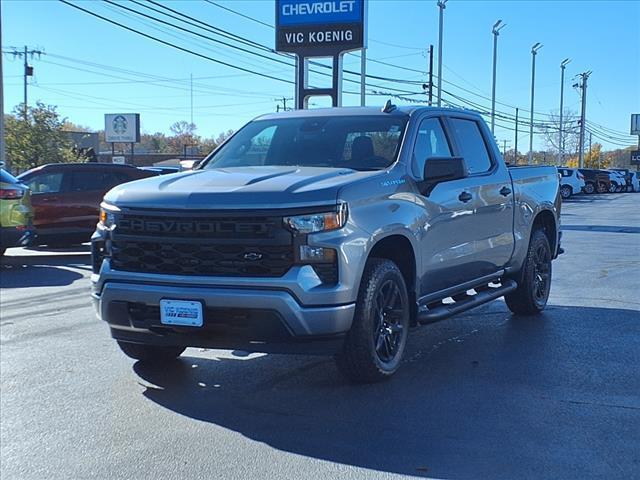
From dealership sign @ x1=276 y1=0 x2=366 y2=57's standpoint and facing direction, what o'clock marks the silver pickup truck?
The silver pickup truck is roughly at 12 o'clock from the dealership sign.

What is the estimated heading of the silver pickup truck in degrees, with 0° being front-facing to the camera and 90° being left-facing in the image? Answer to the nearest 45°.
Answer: approximately 45°

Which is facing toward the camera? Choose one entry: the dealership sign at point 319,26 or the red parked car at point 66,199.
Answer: the dealership sign

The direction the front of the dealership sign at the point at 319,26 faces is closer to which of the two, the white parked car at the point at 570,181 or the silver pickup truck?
the silver pickup truck

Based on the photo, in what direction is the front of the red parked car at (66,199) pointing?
to the viewer's left

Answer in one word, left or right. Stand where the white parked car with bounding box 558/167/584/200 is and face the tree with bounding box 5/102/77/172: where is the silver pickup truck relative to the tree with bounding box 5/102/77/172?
left

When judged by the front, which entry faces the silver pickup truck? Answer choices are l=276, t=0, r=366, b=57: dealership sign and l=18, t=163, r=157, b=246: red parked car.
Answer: the dealership sign

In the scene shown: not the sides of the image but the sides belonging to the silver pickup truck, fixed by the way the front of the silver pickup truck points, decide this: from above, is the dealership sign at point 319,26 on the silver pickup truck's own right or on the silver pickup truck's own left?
on the silver pickup truck's own right

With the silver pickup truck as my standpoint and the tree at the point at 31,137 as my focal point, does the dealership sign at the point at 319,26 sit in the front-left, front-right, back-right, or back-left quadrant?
front-right

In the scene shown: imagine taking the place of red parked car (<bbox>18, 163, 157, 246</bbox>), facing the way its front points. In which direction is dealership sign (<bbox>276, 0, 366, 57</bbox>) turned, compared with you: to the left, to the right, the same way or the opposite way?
to the left

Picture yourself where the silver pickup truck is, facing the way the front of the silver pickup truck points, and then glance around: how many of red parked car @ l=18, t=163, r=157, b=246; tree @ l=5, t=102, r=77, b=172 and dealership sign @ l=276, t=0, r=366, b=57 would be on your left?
0

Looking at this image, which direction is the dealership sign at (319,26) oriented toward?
toward the camera

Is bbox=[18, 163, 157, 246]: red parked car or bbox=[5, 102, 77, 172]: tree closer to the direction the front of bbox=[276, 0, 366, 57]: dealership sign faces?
the red parked car

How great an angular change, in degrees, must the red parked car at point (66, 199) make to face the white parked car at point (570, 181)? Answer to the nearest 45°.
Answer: approximately 135° to its right

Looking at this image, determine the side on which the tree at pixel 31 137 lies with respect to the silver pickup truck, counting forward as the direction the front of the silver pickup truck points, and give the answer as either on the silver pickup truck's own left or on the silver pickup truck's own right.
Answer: on the silver pickup truck's own right
